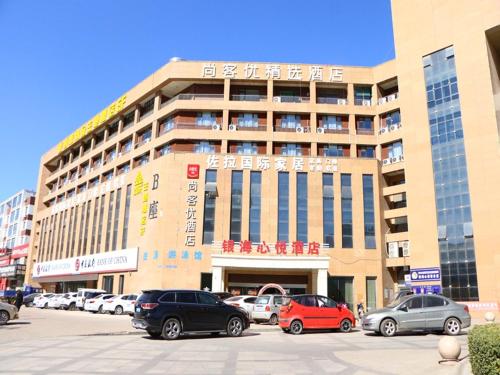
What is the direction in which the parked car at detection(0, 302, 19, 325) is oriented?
to the viewer's right
